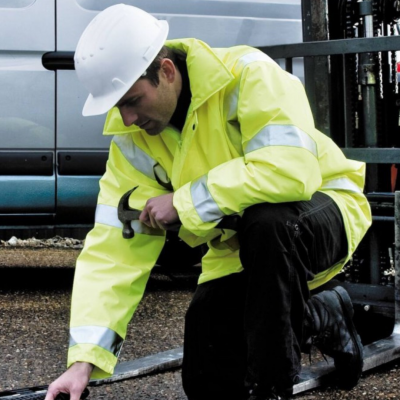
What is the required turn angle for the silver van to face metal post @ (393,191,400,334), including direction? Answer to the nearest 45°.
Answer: approximately 135° to its left

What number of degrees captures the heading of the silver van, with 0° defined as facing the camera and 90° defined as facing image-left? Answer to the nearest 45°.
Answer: approximately 90°

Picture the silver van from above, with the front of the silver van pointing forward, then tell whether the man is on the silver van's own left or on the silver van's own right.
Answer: on the silver van's own left

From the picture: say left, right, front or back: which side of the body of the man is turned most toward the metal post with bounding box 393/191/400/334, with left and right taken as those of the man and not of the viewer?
back

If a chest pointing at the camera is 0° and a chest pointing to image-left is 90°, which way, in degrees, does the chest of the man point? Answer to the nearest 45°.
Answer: approximately 45°

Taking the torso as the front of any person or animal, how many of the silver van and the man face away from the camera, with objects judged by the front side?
0
